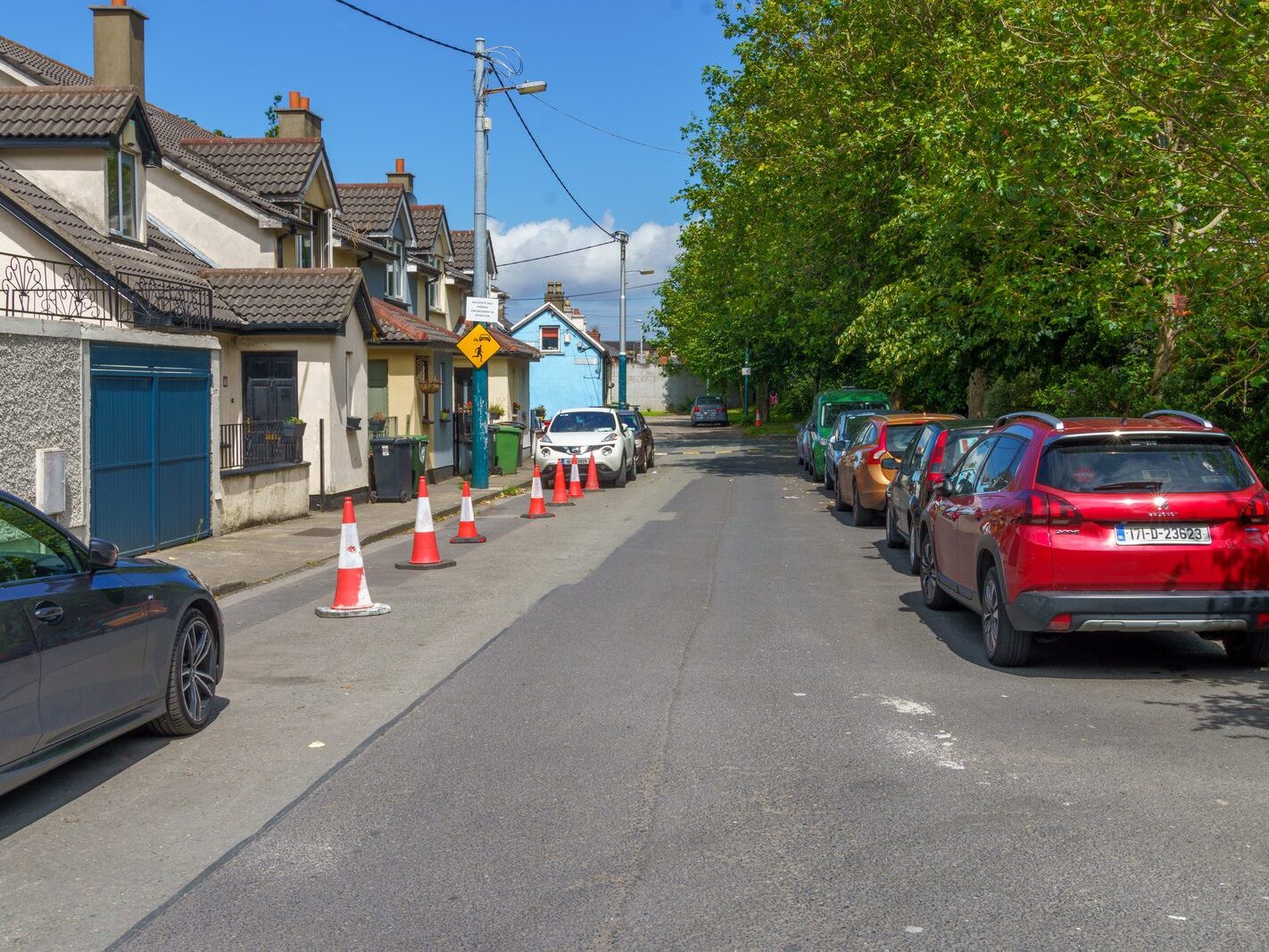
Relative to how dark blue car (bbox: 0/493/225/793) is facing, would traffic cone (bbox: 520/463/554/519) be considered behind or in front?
in front

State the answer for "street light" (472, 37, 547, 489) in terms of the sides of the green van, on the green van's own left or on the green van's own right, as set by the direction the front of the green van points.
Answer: on the green van's own left

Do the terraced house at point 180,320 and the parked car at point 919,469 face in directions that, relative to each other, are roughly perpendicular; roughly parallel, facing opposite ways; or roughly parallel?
roughly perpendicular

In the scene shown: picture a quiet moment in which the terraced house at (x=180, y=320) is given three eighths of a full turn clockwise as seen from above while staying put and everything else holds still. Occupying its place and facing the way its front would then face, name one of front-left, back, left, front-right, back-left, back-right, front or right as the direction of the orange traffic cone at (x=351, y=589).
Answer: left

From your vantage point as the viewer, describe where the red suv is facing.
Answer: facing away from the viewer and to the left of the viewer

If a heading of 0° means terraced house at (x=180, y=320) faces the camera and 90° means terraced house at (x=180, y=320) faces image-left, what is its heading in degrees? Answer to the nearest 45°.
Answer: approximately 315°

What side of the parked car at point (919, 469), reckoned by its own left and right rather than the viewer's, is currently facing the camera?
back

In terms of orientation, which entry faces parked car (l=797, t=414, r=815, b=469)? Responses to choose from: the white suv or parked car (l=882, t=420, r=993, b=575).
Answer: parked car (l=882, t=420, r=993, b=575)

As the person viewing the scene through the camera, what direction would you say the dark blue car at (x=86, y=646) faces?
facing away from the viewer and to the right of the viewer

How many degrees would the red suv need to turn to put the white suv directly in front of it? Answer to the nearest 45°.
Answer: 0° — it already faces it

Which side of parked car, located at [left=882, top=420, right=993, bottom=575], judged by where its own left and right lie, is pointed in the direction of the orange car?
front

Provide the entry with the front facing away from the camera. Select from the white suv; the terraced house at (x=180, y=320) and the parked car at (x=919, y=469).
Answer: the parked car
